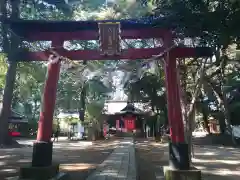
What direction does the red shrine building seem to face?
toward the camera

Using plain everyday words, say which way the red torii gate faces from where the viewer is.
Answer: facing the viewer

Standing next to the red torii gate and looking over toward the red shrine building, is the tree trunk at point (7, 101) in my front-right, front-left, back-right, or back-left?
front-left

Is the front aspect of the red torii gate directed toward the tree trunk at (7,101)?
no

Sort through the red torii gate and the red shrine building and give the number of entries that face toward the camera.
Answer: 2

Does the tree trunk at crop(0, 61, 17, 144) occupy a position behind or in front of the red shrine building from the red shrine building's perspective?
in front

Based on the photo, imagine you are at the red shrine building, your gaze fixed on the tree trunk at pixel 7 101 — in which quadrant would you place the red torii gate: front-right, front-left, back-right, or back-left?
front-left

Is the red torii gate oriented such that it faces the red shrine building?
no

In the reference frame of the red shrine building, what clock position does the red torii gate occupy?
The red torii gate is roughly at 12 o'clock from the red shrine building.

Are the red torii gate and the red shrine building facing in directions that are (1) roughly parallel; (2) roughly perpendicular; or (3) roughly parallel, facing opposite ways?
roughly parallel
